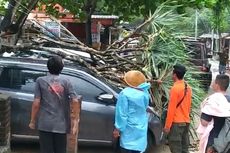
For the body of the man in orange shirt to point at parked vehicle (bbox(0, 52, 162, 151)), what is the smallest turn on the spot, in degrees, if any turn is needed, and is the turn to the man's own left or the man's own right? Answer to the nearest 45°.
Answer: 0° — they already face it

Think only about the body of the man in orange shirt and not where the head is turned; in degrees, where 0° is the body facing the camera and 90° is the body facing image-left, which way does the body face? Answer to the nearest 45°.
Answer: approximately 135°
